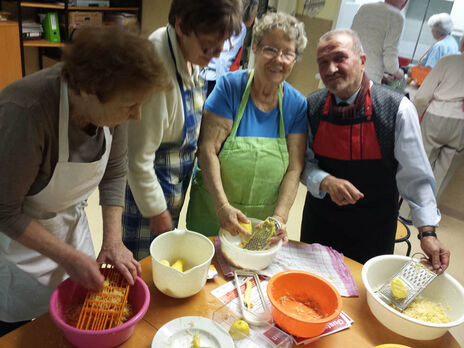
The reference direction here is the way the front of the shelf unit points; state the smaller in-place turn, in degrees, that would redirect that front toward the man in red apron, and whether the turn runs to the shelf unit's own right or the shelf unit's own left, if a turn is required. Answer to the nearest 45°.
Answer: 0° — it already faces them

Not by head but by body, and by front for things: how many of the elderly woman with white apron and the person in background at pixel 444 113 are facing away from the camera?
1

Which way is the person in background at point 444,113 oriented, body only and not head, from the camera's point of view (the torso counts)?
away from the camera

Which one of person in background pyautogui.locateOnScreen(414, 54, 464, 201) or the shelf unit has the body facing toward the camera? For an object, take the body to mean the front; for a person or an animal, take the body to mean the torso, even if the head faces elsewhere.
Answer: the shelf unit

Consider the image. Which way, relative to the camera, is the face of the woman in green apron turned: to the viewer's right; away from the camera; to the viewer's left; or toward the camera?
toward the camera

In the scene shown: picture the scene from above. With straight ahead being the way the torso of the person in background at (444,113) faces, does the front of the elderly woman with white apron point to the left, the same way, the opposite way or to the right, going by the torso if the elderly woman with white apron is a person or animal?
to the right

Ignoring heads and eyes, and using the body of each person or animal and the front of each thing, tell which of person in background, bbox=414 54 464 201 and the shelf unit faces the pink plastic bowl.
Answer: the shelf unit

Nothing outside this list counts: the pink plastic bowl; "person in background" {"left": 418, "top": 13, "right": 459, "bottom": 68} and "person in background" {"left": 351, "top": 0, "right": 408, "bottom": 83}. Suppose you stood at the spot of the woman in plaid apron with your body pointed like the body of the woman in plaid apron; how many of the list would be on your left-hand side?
2

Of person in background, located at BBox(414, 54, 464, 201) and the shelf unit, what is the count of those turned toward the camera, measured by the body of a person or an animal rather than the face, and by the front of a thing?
1

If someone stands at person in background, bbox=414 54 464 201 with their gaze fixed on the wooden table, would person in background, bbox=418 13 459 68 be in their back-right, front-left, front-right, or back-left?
back-right

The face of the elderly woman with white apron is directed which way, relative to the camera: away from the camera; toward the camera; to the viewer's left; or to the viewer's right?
to the viewer's right

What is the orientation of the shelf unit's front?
toward the camera

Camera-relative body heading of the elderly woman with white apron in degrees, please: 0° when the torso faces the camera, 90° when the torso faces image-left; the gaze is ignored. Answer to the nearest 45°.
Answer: approximately 315°

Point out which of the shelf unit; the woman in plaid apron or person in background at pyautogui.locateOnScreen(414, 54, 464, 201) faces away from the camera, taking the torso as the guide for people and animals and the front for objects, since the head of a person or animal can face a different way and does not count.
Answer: the person in background

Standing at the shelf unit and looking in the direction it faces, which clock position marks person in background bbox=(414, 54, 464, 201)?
The person in background is roughly at 10 o'clock from the shelf unit.
